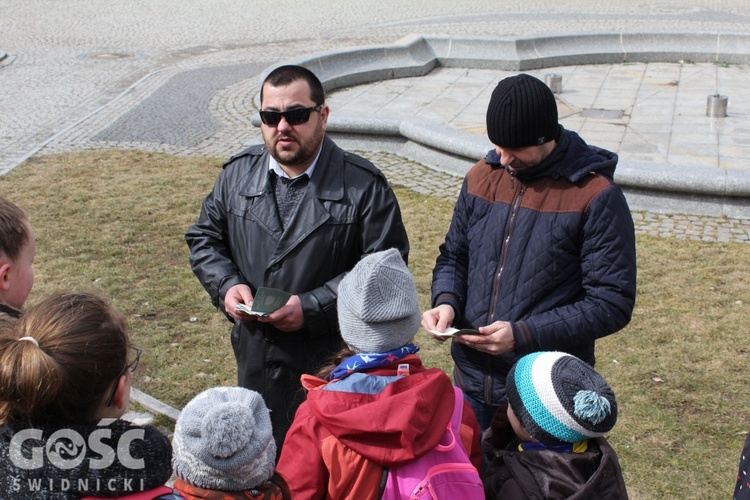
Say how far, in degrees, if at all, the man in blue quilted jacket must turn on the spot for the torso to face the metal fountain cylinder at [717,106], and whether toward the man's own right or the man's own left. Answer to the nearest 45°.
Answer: approximately 135° to the man's own right

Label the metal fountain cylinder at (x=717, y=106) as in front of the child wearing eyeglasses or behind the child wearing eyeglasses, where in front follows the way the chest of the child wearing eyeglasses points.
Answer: in front

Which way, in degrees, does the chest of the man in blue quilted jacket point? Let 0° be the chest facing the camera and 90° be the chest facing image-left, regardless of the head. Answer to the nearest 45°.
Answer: approximately 45°

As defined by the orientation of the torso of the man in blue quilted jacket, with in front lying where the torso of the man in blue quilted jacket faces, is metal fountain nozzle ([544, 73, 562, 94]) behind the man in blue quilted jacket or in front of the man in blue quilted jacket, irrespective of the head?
behind

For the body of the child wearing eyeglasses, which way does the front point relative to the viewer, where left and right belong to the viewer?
facing away from the viewer and to the right of the viewer

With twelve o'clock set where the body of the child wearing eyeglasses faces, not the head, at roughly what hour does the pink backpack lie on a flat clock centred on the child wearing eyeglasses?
The pink backpack is roughly at 2 o'clock from the child wearing eyeglasses.

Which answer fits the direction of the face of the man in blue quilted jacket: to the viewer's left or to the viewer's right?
to the viewer's left

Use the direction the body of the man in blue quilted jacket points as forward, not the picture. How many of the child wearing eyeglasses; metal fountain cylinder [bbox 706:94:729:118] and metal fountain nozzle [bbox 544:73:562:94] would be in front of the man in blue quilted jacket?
1

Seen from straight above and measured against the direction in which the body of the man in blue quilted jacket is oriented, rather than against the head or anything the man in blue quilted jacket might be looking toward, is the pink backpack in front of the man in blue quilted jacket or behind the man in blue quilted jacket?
in front

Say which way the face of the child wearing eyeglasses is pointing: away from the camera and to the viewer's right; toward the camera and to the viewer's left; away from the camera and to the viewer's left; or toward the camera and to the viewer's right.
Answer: away from the camera and to the viewer's right

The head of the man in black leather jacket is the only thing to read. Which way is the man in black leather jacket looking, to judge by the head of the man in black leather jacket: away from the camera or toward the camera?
toward the camera

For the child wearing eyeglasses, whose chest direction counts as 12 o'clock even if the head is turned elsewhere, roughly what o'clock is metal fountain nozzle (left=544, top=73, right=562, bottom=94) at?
The metal fountain nozzle is roughly at 12 o'clock from the child wearing eyeglasses.

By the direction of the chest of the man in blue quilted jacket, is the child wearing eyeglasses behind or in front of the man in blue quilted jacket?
in front

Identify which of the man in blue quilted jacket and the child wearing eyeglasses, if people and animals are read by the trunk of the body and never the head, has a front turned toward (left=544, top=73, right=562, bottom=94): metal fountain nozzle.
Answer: the child wearing eyeglasses

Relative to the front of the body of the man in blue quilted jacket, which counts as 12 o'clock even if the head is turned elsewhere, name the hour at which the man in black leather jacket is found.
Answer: The man in black leather jacket is roughly at 2 o'clock from the man in blue quilted jacket.

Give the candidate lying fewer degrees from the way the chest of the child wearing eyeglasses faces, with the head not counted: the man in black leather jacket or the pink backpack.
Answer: the man in black leather jacket
